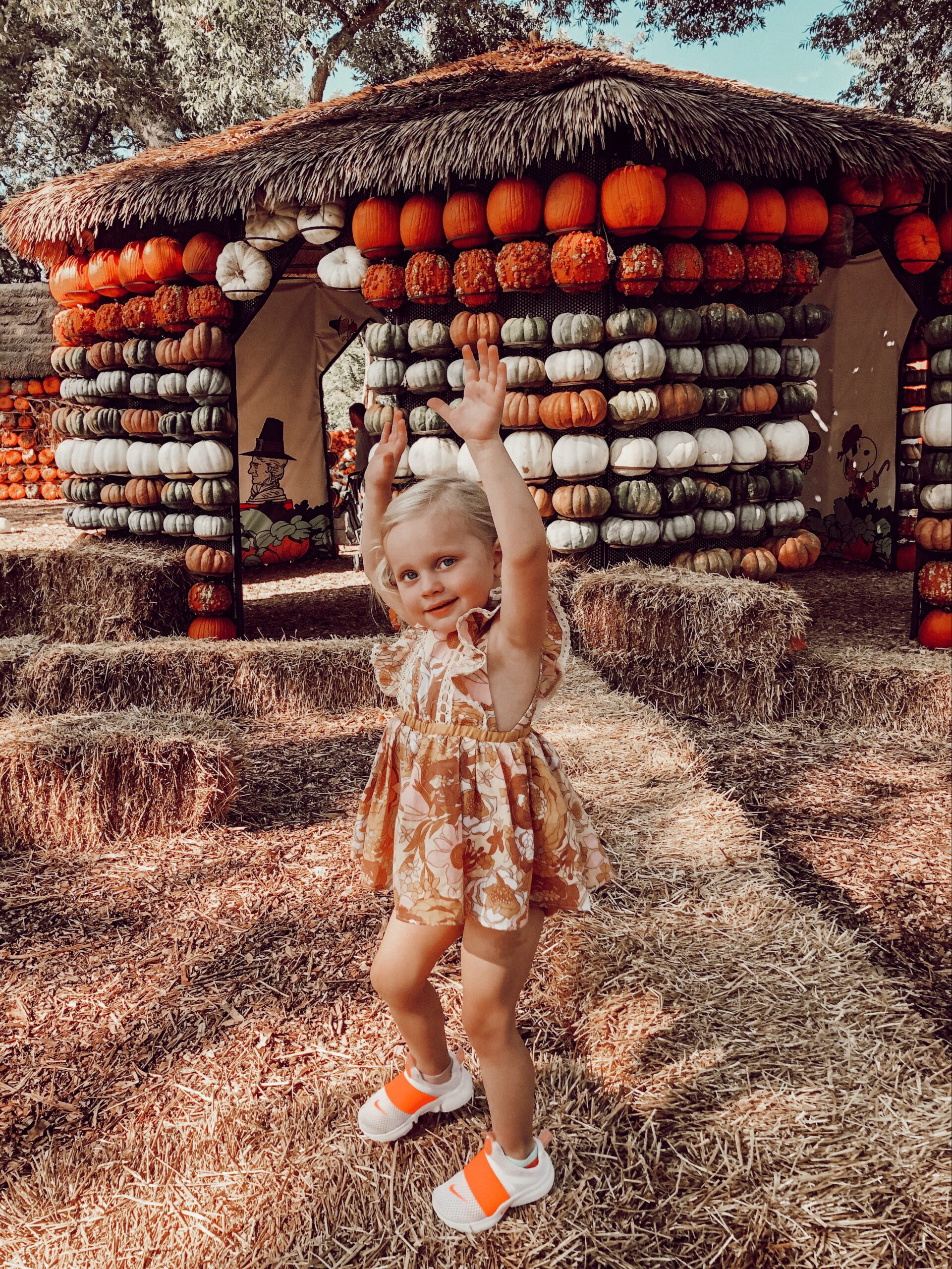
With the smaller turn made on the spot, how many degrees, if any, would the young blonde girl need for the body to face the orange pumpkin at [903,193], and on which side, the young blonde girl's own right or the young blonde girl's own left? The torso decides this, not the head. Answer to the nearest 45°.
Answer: approximately 180°

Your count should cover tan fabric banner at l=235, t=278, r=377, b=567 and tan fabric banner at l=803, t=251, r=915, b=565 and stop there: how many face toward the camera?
2

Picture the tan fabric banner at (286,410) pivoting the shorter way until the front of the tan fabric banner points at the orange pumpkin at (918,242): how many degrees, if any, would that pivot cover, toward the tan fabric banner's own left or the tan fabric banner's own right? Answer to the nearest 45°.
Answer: approximately 45° to the tan fabric banner's own left

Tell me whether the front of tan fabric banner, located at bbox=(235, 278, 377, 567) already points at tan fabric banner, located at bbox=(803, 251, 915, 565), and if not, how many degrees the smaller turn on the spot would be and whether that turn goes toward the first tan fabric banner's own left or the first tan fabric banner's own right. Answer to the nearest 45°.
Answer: approximately 90° to the first tan fabric banner's own left

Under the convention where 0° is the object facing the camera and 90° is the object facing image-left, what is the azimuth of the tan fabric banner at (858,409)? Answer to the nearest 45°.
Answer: approximately 0°
